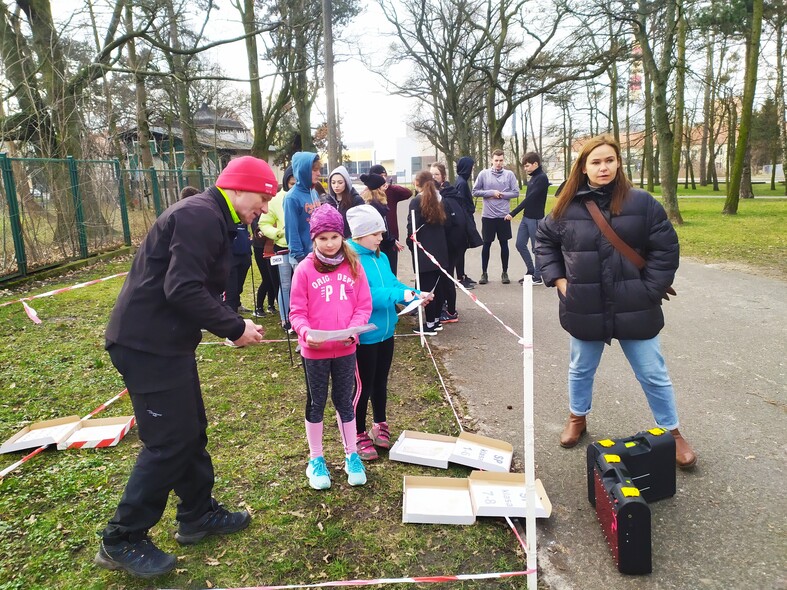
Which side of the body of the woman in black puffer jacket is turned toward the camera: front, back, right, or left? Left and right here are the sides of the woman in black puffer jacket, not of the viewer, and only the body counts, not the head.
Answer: front

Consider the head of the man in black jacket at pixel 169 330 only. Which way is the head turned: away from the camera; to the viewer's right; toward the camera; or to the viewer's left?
to the viewer's right

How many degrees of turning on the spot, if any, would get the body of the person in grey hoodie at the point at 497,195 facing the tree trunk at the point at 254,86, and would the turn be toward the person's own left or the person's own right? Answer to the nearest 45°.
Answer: approximately 135° to the person's own right

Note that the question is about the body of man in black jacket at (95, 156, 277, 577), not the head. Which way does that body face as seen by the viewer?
to the viewer's right

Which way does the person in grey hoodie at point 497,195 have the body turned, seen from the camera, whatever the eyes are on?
toward the camera

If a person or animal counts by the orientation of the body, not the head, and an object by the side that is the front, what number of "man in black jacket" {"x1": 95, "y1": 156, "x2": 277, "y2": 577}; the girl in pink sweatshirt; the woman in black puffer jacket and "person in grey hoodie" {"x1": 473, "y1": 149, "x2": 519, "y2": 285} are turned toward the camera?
3

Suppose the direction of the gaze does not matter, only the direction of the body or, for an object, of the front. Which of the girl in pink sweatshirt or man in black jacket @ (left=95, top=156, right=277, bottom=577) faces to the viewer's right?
the man in black jacket

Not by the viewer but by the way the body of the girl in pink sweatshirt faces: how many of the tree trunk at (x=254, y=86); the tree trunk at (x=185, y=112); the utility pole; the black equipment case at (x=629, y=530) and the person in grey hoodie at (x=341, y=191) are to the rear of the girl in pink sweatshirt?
4

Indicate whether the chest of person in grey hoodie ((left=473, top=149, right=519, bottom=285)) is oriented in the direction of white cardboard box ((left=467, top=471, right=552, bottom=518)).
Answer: yes

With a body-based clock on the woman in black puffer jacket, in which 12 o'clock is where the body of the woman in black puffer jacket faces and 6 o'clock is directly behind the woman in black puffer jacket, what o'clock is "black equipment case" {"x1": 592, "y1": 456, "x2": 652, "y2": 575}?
The black equipment case is roughly at 12 o'clock from the woman in black puffer jacket.

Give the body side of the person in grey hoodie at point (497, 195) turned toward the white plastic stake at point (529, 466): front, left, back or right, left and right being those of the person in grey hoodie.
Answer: front

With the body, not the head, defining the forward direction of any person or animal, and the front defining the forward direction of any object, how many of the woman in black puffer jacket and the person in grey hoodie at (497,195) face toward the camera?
2
